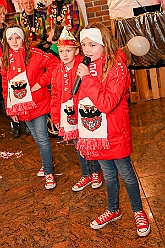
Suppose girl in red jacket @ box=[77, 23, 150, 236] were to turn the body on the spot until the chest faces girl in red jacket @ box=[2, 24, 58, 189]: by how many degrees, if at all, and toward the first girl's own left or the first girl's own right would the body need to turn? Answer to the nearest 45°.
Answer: approximately 90° to the first girl's own right

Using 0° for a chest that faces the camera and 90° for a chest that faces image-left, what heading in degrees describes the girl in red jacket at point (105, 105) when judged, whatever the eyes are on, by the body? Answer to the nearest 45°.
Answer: approximately 45°

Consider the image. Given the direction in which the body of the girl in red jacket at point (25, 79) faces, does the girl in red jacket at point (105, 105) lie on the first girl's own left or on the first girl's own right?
on the first girl's own left

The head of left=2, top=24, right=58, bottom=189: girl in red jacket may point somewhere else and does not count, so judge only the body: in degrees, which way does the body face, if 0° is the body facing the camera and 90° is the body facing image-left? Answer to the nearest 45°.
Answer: approximately 45°
